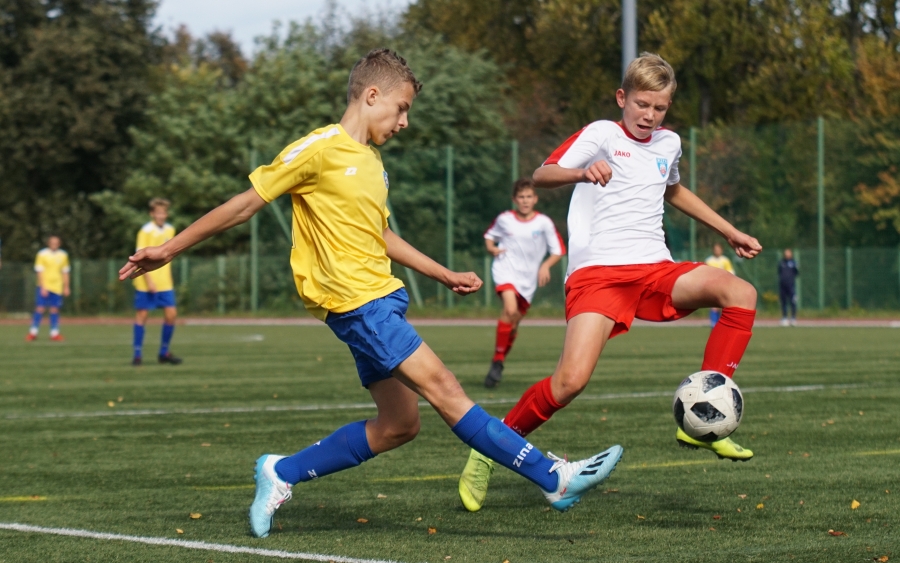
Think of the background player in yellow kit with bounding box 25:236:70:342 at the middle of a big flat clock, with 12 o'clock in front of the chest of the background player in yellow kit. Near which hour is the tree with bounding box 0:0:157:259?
The tree is roughly at 6 o'clock from the background player in yellow kit.

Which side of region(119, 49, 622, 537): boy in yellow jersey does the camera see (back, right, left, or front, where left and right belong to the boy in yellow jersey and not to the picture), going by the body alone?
right

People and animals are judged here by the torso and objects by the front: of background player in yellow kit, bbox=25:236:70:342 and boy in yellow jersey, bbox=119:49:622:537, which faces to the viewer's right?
the boy in yellow jersey

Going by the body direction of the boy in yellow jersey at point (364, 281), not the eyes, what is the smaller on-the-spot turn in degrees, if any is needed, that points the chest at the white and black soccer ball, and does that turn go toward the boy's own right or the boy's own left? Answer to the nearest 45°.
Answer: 0° — they already face it

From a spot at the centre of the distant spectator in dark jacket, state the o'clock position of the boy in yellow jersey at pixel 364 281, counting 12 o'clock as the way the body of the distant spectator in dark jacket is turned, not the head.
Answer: The boy in yellow jersey is roughly at 12 o'clock from the distant spectator in dark jacket.

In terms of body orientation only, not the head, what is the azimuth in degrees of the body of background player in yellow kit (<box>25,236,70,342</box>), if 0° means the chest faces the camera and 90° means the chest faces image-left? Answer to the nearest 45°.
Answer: approximately 0°

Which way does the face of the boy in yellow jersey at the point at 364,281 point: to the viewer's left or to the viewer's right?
to the viewer's right

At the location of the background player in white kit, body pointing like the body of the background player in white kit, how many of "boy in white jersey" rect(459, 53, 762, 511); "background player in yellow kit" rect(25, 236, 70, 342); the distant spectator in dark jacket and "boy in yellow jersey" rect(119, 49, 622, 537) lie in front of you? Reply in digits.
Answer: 2

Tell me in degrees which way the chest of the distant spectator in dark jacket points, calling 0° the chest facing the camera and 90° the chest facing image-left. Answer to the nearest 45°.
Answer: approximately 0°

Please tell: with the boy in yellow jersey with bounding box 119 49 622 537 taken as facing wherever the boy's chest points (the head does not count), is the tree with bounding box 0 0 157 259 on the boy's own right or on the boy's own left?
on the boy's own left

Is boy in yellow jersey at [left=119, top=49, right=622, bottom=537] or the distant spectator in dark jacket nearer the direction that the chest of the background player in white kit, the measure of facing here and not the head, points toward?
the boy in yellow jersey
